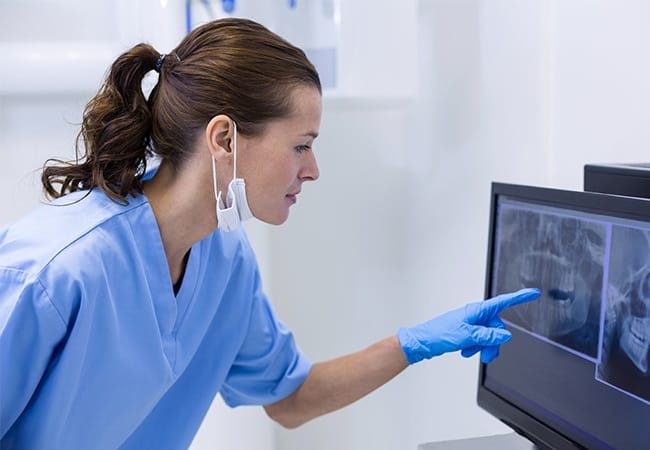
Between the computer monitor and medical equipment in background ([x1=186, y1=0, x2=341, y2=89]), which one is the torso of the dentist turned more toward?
the computer monitor

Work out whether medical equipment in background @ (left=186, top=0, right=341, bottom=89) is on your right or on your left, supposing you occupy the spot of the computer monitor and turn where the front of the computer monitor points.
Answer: on your right

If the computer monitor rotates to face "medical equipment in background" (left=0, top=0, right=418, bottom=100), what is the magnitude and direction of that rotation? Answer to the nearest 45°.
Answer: approximately 90° to its right

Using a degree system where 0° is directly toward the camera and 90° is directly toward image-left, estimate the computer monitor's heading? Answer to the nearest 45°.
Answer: approximately 45°

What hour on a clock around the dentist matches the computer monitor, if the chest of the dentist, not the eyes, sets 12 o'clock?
The computer monitor is roughly at 11 o'clock from the dentist.

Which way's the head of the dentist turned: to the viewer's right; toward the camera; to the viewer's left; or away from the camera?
to the viewer's right
